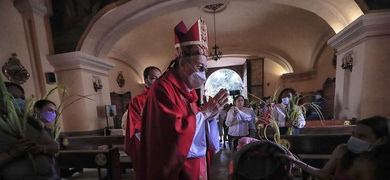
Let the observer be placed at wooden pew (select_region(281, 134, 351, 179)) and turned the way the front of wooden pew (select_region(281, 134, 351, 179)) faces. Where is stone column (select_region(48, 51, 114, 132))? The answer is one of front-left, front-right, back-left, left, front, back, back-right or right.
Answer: right

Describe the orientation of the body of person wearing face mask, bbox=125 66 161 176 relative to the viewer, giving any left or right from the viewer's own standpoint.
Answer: facing the viewer and to the right of the viewer

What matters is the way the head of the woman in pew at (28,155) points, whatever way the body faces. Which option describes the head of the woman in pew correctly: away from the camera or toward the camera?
toward the camera

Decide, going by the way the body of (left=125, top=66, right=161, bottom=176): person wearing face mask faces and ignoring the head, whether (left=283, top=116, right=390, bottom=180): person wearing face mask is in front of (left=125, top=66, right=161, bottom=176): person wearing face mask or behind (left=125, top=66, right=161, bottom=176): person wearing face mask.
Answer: in front

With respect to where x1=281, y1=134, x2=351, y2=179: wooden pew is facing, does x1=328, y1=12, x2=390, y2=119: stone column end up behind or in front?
behind

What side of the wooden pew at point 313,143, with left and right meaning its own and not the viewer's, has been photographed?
front

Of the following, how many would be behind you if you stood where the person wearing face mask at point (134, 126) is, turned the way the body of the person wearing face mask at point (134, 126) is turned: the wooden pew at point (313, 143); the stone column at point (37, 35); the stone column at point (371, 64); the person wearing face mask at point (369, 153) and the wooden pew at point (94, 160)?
2

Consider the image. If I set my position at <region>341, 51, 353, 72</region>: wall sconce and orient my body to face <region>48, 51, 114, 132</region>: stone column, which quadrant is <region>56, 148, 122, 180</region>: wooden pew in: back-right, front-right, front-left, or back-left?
front-left

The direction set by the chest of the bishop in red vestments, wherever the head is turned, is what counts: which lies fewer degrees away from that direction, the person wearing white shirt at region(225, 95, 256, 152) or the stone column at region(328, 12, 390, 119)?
the stone column

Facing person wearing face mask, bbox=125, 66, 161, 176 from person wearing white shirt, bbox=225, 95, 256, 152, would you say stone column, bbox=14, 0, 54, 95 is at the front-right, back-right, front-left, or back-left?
front-right

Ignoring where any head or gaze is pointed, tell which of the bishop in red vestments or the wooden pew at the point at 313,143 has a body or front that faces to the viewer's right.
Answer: the bishop in red vestments

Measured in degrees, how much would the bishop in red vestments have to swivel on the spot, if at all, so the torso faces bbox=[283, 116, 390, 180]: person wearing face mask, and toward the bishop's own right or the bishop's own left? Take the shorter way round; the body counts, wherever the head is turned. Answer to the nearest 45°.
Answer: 0° — they already face them

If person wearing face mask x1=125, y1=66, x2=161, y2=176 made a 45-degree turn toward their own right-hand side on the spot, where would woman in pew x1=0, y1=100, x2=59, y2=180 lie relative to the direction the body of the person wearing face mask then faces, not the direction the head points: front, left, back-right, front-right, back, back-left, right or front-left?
front-right

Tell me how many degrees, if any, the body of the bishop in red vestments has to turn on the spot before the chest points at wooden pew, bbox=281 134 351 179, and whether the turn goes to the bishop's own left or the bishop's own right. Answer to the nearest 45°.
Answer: approximately 45° to the bishop's own left

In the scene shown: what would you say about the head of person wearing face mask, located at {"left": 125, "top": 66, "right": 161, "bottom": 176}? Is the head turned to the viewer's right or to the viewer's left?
to the viewer's right
